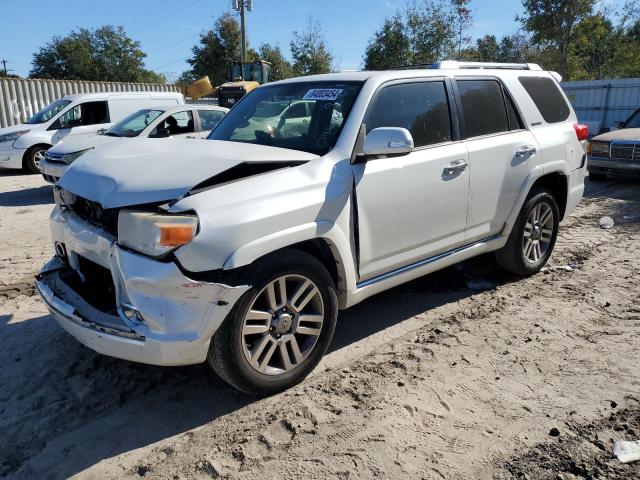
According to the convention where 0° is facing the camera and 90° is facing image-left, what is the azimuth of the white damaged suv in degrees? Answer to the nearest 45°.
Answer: approximately 45°

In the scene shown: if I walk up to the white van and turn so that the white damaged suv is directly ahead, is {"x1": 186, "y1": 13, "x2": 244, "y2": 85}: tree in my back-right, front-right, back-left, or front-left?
back-left

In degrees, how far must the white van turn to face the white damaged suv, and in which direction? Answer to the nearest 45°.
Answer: approximately 45° to its left

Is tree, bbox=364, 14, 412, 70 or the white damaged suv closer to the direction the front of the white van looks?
the white damaged suv

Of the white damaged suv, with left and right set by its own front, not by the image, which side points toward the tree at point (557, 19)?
back

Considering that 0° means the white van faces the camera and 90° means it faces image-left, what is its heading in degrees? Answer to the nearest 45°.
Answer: approximately 45°

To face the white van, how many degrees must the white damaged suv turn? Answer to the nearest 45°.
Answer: approximately 90° to its right
